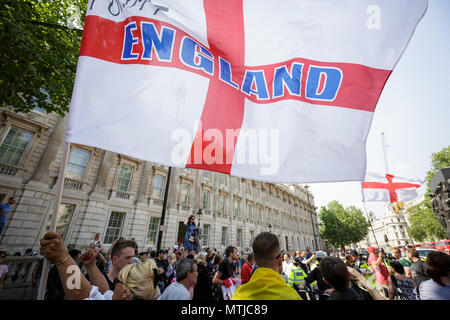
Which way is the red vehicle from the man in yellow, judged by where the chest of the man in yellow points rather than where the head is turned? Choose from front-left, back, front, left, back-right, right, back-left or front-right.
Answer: front-right

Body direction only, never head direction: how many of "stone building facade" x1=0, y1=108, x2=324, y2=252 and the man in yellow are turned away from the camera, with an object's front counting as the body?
1

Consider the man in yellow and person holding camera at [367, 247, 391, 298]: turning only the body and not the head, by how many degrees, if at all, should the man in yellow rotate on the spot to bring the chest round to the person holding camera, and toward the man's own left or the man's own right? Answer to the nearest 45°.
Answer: approximately 45° to the man's own right

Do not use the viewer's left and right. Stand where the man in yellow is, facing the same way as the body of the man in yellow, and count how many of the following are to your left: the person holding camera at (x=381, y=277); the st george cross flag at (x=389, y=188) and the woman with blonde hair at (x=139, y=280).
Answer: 1

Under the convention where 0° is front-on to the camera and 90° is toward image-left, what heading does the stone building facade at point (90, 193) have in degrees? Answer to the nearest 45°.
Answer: approximately 315°

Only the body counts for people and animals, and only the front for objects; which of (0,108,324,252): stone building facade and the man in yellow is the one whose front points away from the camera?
the man in yellow

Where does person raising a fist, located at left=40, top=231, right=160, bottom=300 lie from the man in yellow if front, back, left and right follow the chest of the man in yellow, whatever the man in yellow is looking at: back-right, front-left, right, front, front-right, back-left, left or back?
left

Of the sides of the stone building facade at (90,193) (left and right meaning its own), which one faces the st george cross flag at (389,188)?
front

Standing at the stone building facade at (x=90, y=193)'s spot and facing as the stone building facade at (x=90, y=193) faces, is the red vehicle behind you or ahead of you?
ahead

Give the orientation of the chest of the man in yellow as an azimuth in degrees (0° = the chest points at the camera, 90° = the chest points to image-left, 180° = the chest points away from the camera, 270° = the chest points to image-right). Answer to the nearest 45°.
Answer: approximately 180°

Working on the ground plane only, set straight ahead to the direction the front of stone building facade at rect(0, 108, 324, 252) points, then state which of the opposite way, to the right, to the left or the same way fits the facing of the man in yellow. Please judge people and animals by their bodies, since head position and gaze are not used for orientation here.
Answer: to the left

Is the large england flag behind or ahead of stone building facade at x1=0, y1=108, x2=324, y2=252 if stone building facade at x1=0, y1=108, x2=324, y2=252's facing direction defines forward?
ahead
